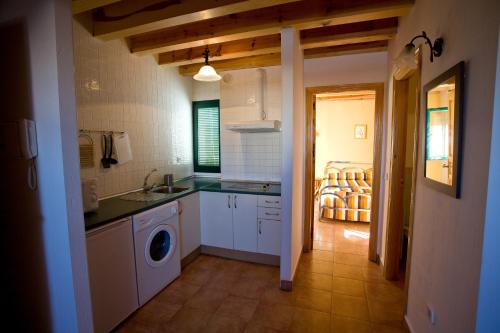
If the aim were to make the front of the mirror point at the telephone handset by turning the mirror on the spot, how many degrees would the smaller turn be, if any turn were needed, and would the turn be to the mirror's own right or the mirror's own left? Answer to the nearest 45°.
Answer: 0° — it already faces it

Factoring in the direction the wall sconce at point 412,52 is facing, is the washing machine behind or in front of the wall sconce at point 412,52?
in front

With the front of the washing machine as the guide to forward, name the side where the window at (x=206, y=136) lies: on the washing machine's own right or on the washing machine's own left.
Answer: on the washing machine's own left

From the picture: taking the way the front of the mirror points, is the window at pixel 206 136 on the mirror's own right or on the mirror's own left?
on the mirror's own right

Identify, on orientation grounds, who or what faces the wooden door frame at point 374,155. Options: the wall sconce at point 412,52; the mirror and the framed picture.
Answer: the framed picture

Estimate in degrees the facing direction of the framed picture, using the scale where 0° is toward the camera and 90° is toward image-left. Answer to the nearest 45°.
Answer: approximately 0°

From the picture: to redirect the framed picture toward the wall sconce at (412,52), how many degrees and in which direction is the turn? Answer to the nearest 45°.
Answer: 0° — it already faces it

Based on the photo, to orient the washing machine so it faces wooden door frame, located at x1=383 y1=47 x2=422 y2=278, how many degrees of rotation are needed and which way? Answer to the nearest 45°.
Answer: approximately 45° to its left

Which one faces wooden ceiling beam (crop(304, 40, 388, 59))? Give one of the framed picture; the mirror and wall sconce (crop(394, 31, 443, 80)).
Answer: the framed picture

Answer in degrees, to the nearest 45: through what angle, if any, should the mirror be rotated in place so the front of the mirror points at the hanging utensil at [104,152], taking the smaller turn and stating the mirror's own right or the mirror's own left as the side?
approximately 45° to the mirror's own right
